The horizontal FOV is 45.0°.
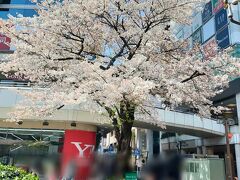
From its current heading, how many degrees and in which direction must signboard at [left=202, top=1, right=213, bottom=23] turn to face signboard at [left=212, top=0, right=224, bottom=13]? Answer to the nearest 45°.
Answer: approximately 90° to its left

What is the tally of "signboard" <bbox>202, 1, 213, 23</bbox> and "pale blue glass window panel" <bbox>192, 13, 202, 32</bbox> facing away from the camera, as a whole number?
0

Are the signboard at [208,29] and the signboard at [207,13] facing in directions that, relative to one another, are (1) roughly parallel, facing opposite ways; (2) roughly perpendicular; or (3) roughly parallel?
roughly parallel

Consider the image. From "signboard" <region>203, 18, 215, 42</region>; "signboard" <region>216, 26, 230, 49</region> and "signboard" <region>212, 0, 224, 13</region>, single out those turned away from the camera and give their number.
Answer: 0

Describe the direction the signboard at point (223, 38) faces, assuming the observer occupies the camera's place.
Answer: facing the viewer and to the left of the viewer

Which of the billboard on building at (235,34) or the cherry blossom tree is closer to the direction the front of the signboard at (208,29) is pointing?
the cherry blossom tree

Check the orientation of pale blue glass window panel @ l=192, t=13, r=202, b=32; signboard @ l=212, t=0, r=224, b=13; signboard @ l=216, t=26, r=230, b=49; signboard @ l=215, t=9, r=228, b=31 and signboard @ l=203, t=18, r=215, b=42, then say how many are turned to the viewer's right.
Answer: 0

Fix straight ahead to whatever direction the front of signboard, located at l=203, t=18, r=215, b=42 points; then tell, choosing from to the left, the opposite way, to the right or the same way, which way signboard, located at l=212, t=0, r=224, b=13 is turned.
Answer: the same way

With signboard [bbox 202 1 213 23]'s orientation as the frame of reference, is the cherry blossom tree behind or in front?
in front

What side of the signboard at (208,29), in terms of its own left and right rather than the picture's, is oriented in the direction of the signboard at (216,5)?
left

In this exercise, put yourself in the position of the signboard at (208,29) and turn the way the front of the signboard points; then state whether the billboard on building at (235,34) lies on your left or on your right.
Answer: on your left

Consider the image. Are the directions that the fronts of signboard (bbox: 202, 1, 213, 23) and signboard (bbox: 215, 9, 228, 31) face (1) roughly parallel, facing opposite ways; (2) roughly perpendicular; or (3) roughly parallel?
roughly parallel
